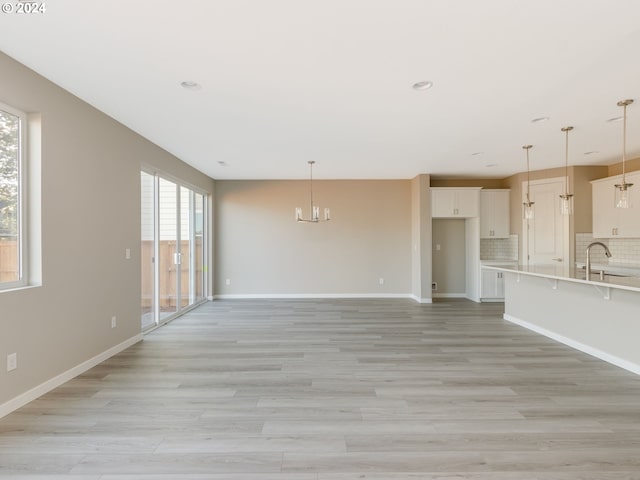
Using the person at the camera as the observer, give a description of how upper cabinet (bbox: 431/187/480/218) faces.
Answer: facing the viewer

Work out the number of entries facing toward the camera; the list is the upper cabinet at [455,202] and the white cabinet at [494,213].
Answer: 2

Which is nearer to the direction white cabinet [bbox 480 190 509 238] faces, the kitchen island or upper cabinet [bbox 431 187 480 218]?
the kitchen island

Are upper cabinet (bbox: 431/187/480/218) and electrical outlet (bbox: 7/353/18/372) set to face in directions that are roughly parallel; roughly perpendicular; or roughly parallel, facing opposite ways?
roughly perpendicular

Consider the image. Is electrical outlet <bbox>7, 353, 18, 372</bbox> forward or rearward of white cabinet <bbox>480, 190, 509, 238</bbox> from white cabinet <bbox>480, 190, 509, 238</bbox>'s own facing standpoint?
forward

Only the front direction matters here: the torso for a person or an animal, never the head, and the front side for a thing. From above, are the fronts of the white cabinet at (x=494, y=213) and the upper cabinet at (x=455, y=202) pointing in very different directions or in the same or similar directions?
same or similar directions

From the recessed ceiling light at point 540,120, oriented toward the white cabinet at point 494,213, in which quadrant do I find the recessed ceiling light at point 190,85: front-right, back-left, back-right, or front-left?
back-left

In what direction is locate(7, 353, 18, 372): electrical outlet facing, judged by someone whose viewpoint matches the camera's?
facing the viewer and to the right of the viewer

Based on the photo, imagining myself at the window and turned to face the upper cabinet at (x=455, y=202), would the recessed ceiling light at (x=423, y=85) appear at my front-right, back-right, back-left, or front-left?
front-right

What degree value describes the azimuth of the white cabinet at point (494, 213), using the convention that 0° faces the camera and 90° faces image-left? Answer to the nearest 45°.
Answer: approximately 0°

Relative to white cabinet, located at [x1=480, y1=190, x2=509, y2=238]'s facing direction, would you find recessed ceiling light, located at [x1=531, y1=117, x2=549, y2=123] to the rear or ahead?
ahead

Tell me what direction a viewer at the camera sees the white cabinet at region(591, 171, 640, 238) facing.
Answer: facing the viewer and to the left of the viewer

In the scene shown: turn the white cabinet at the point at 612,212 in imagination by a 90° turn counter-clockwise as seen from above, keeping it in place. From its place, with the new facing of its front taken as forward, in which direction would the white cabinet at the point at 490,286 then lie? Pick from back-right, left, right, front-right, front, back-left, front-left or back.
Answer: back-right

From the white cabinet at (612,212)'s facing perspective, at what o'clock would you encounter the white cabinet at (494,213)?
the white cabinet at (494,213) is roughly at 2 o'clock from the white cabinet at (612,212).
